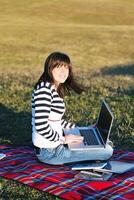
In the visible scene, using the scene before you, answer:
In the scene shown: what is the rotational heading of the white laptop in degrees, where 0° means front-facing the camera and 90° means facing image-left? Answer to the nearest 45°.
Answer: approximately 90°

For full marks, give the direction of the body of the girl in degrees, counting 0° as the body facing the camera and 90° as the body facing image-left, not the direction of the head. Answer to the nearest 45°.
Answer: approximately 270°
